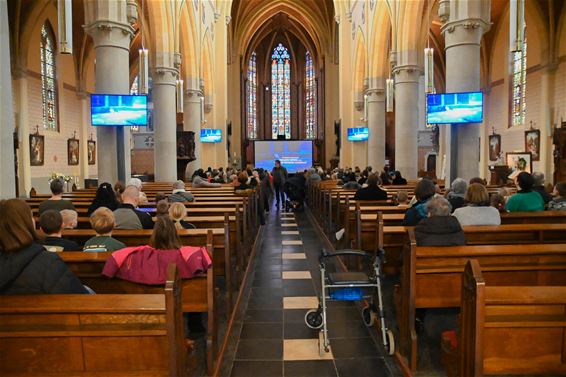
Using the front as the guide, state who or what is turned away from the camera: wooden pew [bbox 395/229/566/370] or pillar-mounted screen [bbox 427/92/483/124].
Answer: the wooden pew

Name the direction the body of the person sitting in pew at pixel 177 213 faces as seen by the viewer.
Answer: away from the camera

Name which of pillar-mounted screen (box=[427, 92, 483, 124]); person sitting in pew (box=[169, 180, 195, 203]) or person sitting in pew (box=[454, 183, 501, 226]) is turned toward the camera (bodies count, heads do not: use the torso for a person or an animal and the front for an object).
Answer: the pillar-mounted screen

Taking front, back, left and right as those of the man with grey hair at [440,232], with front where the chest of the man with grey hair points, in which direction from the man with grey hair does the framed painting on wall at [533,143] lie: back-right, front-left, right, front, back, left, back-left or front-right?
front

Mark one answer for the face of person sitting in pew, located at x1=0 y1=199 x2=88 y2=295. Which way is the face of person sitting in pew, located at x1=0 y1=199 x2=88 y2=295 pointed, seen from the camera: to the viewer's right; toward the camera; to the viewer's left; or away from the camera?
away from the camera

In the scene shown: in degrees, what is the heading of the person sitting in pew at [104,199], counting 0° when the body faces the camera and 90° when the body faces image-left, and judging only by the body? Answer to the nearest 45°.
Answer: approximately 180°

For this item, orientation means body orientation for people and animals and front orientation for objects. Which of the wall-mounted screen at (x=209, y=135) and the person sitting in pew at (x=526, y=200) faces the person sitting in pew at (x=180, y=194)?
the wall-mounted screen

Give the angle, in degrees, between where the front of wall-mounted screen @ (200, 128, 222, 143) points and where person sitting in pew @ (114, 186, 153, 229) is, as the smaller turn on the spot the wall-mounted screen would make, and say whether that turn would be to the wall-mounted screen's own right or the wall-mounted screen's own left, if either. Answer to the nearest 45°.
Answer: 0° — it already faces them

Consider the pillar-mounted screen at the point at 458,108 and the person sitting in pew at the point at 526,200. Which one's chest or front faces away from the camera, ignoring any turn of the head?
the person sitting in pew

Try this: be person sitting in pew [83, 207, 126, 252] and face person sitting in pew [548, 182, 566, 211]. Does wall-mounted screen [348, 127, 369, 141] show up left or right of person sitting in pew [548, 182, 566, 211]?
left

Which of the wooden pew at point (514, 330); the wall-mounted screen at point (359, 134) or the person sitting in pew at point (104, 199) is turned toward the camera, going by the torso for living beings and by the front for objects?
the wall-mounted screen

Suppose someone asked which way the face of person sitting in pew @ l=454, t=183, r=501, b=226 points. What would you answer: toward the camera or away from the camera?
away from the camera

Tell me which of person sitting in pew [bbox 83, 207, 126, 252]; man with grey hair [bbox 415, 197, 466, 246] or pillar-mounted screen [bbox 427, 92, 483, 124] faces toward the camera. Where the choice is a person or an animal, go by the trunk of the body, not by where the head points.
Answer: the pillar-mounted screen

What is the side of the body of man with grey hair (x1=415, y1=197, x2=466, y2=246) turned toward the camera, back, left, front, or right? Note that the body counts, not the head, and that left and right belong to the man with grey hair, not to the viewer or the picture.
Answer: back

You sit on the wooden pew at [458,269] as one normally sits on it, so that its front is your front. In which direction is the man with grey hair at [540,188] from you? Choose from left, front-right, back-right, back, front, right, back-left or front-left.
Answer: front

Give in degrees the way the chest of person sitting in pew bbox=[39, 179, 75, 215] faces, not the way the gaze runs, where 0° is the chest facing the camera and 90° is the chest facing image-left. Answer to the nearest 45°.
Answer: approximately 180°

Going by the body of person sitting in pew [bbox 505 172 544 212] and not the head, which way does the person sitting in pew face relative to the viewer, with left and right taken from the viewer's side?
facing away from the viewer

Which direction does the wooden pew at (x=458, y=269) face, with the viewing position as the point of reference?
facing away from the viewer
